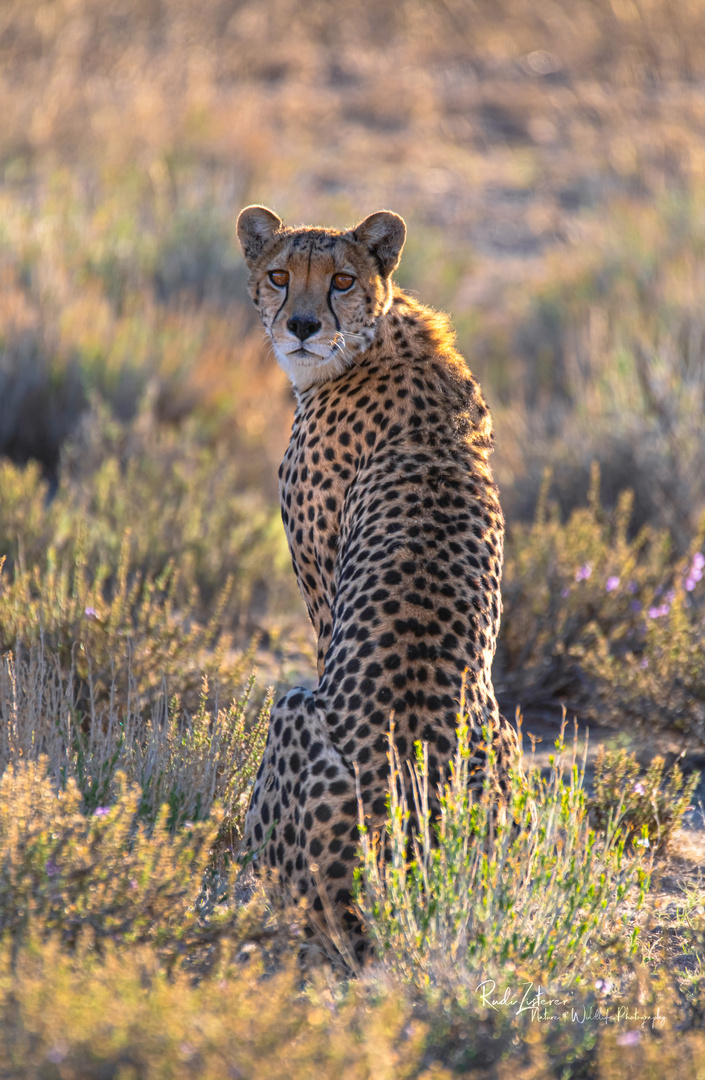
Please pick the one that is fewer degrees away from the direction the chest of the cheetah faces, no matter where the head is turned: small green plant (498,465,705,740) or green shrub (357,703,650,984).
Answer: the small green plant

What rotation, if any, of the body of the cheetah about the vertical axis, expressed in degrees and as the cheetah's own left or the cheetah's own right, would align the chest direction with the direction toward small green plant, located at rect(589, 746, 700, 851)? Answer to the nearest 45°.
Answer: approximately 90° to the cheetah's own right

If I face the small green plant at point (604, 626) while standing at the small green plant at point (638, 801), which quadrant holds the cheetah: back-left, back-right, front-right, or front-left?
back-left

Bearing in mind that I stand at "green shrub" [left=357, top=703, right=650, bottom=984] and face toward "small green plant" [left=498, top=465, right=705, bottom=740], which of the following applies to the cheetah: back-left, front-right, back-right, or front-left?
front-left

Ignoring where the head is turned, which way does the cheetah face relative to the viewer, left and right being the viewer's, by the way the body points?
facing away from the viewer and to the left of the viewer

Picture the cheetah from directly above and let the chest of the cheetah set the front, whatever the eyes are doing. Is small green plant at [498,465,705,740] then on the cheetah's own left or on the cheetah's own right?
on the cheetah's own right

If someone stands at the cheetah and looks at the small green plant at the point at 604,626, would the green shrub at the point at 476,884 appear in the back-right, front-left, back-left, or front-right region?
back-right
